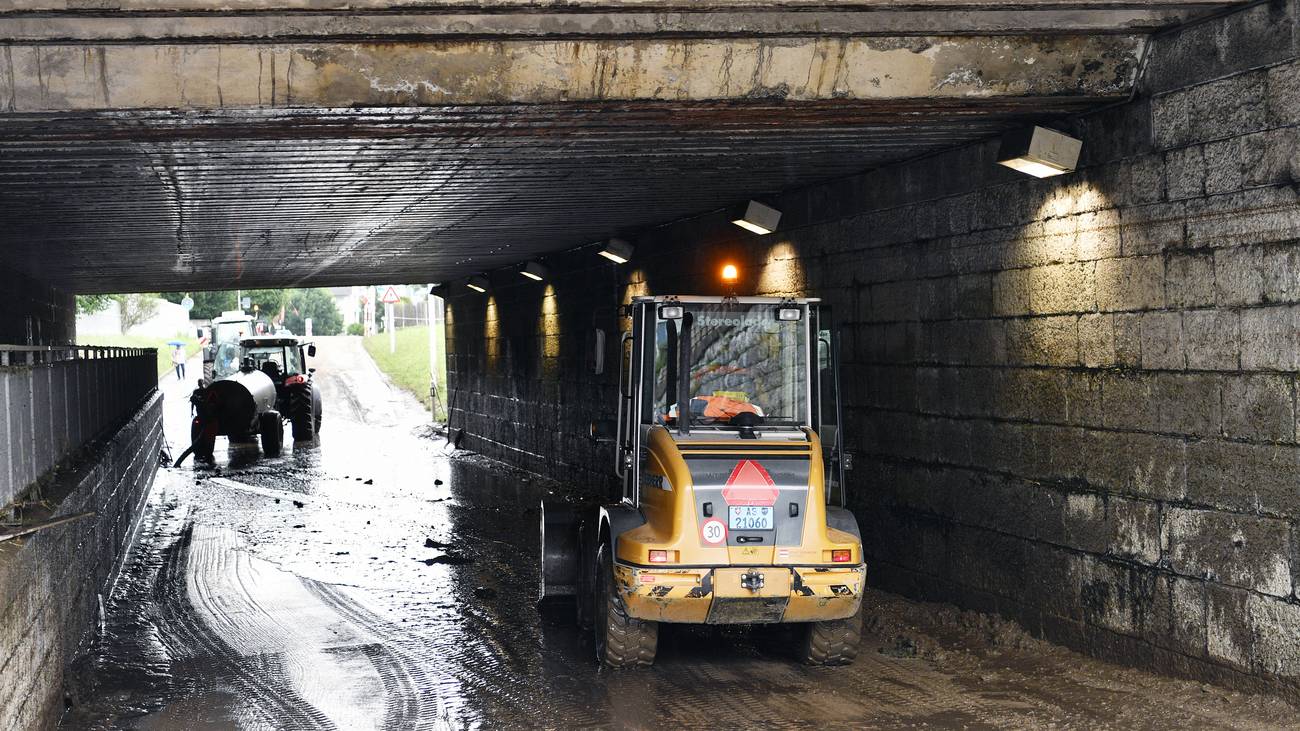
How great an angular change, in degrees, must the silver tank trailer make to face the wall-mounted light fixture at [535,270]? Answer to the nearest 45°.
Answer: approximately 90° to its right

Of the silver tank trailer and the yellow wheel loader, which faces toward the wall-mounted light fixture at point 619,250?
the yellow wheel loader

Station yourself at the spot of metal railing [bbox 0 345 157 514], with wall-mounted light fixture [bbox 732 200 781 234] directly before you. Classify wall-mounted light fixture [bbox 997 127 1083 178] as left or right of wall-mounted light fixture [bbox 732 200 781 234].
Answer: right

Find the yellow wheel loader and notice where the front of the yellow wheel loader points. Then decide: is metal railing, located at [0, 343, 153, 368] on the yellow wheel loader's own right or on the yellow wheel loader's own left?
on the yellow wheel loader's own left

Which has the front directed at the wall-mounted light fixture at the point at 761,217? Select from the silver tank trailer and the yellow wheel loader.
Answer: the yellow wheel loader

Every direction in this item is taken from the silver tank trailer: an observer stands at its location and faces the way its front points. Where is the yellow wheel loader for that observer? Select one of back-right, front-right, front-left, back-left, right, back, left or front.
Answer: back-right

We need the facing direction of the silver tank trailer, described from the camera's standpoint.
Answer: facing away from the viewer and to the right of the viewer

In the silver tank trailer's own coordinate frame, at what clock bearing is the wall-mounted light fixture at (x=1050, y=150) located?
The wall-mounted light fixture is roughly at 4 o'clock from the silver tank trailer.

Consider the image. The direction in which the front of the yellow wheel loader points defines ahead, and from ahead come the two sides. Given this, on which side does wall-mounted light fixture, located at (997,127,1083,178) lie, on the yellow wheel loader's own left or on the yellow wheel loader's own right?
on the yellow wheel loader's own right

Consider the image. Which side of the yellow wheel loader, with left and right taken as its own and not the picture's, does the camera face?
back
